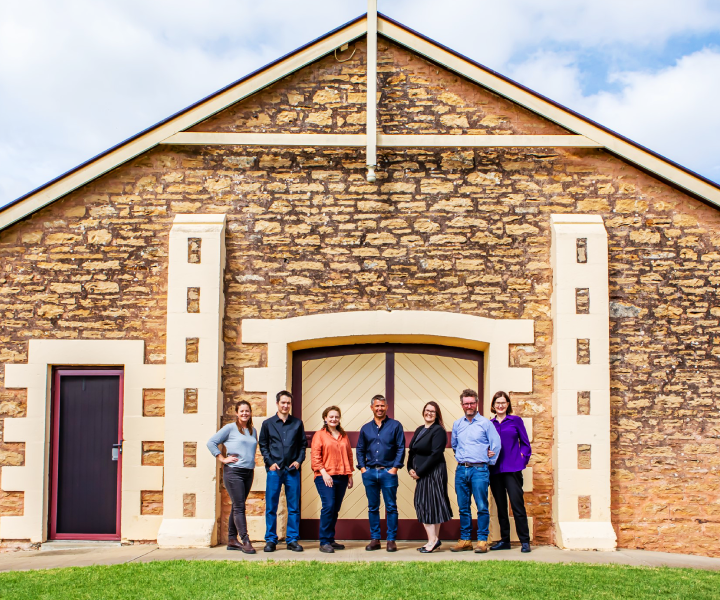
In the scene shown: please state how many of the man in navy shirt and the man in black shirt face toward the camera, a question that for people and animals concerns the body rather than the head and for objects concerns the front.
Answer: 2

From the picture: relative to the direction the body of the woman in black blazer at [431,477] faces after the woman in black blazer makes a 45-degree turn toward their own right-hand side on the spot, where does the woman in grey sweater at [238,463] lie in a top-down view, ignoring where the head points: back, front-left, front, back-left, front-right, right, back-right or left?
front

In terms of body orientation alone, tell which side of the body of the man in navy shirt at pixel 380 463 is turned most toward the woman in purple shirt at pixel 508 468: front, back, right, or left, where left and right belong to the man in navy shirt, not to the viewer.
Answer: left

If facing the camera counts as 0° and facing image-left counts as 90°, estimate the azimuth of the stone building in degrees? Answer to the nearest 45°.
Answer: approximately 0°

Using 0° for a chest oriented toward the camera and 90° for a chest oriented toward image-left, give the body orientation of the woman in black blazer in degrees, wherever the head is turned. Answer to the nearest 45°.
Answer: approximately 45°

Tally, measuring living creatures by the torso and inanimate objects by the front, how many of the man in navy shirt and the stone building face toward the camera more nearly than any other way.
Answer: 2
